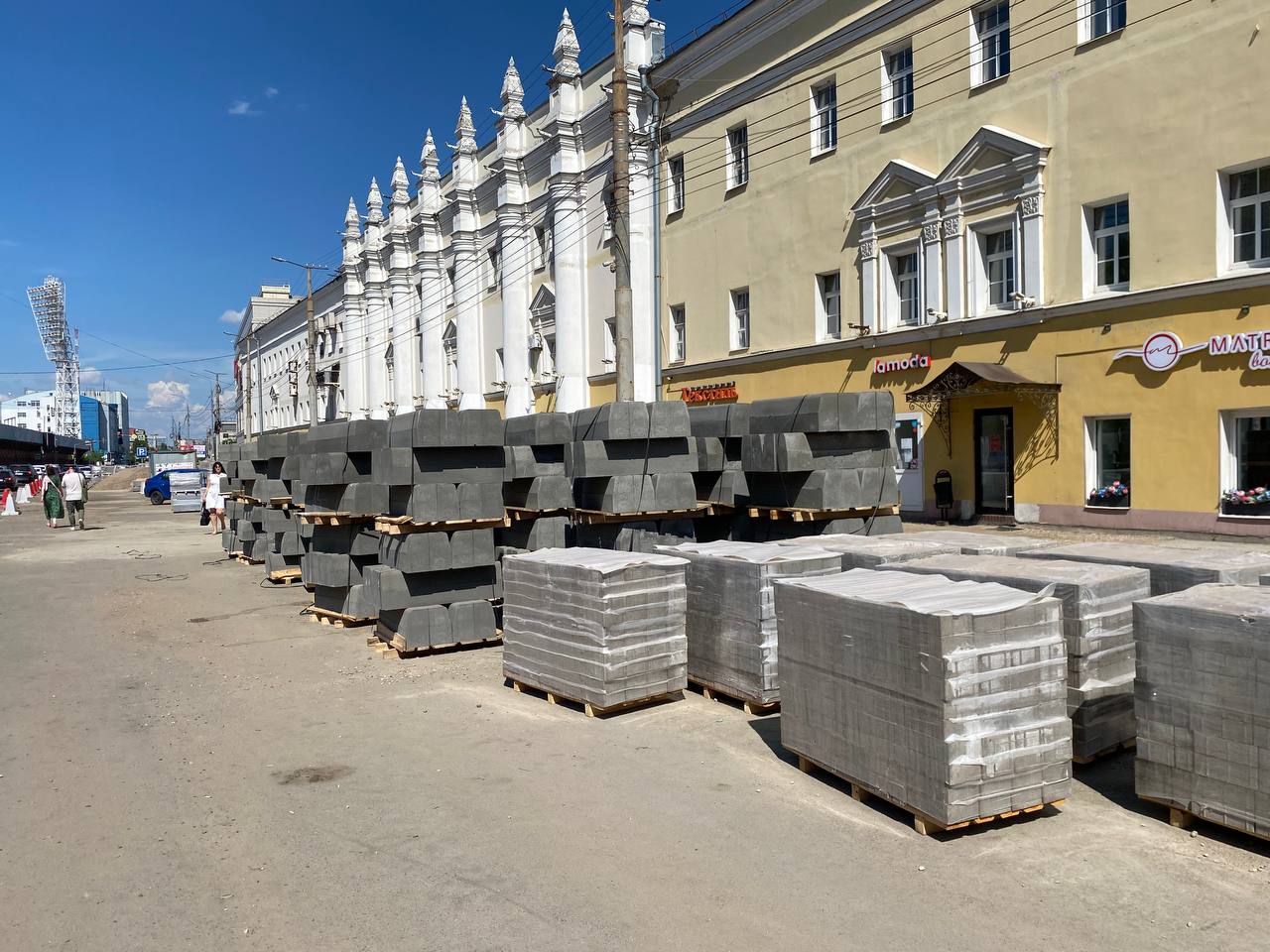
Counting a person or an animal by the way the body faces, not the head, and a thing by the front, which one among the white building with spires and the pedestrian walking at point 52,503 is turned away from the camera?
the pedestrian walking

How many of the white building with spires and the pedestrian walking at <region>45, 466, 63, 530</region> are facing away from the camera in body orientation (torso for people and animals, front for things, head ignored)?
1

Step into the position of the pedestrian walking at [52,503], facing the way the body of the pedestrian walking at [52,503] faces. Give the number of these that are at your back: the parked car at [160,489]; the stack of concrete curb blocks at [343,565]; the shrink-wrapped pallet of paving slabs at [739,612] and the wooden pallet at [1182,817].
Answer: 3

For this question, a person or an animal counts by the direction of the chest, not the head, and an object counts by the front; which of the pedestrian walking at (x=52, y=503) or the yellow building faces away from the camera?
the pedestrian walking

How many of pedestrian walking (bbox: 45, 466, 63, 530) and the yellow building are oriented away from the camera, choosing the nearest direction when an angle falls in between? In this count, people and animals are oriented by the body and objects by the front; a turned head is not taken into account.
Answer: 1

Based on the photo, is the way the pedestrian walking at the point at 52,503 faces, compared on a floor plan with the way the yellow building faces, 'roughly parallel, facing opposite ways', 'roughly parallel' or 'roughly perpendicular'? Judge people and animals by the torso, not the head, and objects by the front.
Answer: roughly perpendicular

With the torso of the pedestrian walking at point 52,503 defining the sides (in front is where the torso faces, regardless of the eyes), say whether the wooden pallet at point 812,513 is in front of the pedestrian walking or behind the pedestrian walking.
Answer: behind

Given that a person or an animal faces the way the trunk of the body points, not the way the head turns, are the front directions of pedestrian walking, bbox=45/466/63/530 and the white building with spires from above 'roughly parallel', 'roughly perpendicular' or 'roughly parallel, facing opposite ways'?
roughly perpendicular

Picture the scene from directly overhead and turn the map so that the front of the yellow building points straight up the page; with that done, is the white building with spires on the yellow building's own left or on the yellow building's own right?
on the yellow building's own right

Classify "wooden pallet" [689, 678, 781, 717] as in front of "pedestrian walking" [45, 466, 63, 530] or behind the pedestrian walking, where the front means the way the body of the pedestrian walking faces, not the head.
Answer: behind

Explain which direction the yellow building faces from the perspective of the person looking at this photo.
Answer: facing the viewer and to the left of the viewer

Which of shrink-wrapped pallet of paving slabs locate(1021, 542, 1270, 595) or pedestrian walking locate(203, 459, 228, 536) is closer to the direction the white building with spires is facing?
the pedestrian walking

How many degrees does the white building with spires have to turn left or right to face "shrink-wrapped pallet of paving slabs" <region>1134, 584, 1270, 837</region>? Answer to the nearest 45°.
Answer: approximately 45° to its left

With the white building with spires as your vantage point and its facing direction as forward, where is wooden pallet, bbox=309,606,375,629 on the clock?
The wooden pallet is roughly at 11 o'clock from the white building with spires.

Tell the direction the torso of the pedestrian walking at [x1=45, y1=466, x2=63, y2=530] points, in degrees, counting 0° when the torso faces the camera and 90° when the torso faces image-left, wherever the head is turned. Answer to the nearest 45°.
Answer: approximately 180°

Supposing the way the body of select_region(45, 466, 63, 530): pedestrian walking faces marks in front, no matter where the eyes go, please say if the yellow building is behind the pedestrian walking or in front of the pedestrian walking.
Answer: behind

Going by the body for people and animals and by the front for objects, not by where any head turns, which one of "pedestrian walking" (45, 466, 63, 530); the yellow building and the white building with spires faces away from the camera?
the pedestrian walking

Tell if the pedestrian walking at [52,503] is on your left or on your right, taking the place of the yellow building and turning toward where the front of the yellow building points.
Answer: on your right
